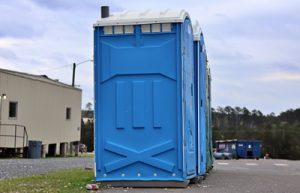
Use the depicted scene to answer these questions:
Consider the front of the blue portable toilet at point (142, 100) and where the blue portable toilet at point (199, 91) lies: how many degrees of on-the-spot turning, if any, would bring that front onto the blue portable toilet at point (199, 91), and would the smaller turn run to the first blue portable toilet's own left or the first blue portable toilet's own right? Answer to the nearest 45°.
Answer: approximately 45° to the first blue portable toilet's own left

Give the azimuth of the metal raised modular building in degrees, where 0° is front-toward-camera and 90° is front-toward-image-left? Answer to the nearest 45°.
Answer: approximately 315°

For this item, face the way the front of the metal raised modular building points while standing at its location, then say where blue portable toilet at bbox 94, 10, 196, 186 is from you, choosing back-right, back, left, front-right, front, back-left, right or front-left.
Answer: front-right

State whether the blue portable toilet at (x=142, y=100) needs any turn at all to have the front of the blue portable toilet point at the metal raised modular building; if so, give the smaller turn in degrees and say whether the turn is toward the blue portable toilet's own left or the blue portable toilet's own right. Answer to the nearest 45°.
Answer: approximately 90° to the blue portable toilet's own left

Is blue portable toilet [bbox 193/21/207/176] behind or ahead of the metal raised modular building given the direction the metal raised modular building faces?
ahead
